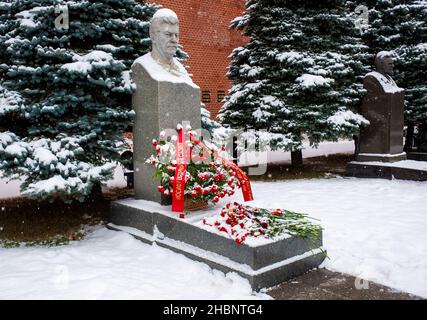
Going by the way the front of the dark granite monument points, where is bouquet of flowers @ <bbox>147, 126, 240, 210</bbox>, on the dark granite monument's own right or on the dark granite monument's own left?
on the dark granite monument's own right

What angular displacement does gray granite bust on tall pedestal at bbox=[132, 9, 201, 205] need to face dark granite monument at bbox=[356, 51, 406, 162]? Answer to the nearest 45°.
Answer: approximately 90° to its left

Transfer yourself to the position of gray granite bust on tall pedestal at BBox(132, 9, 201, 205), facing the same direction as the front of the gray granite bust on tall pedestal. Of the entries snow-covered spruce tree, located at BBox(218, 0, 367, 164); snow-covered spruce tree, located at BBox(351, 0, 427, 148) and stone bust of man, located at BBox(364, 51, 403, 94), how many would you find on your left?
3

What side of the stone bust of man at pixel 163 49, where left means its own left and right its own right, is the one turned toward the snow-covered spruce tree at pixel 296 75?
left

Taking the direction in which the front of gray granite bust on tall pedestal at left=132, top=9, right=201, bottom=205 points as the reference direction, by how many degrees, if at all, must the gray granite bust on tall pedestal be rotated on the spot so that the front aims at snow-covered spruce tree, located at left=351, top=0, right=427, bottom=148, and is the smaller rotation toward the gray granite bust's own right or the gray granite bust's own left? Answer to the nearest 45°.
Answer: approximately 90° to the gray granite bust's own left

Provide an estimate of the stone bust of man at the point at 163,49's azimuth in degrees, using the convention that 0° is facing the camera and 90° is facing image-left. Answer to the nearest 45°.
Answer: approximately 315°

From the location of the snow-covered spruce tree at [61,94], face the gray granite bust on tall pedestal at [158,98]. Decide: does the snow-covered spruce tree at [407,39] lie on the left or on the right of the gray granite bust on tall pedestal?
left

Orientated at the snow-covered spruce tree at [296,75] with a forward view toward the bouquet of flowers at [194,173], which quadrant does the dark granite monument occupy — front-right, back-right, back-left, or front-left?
back-left
